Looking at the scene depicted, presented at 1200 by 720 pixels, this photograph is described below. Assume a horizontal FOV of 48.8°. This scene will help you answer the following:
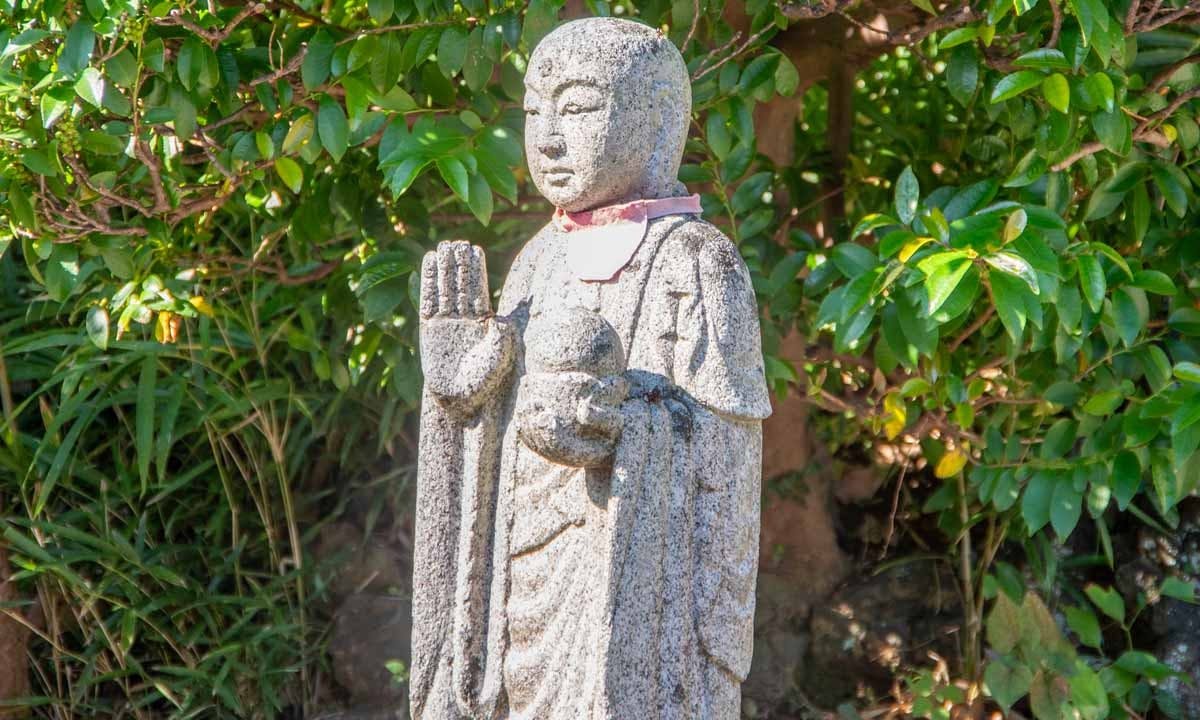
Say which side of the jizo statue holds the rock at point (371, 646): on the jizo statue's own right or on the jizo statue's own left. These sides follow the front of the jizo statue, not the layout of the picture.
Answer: on the jizo statue's own right

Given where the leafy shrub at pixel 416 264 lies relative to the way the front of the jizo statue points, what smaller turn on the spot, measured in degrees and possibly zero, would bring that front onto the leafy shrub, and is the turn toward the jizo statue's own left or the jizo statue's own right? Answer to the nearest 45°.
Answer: approximately 135° to the jizo statue's own right

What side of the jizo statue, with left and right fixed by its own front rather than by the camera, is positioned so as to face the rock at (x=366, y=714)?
right

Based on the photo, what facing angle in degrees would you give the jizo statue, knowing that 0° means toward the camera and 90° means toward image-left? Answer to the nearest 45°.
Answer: approximately 45°
